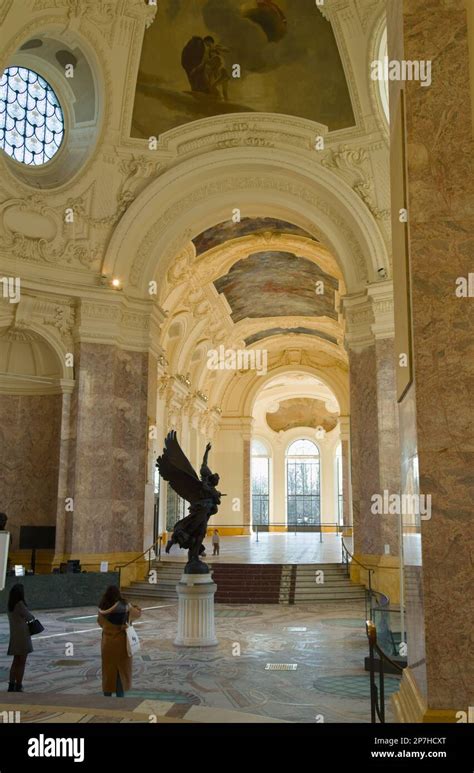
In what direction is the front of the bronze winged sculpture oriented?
to the viewer's right

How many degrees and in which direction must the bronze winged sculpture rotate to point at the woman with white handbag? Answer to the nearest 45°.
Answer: approximately 90° to its right

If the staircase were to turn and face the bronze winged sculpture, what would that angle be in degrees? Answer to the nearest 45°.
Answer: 0° — it already faces it

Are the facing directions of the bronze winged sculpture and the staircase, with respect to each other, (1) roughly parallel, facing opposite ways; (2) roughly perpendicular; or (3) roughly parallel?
roughly perpendicular

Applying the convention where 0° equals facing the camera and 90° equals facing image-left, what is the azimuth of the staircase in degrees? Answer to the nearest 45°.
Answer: approximately 0°

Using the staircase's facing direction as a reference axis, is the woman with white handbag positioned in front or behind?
in front

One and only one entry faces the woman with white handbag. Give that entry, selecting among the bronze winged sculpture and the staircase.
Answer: the staircase

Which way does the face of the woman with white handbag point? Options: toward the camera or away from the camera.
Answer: away from the camera

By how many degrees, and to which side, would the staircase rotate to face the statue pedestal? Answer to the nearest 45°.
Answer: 0° — it already faces it
